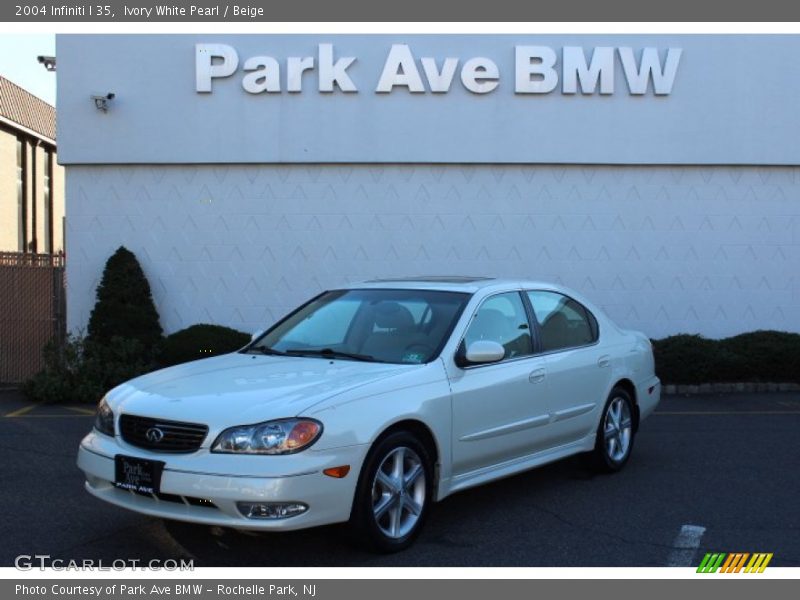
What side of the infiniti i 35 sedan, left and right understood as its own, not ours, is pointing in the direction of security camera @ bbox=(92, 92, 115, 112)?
right

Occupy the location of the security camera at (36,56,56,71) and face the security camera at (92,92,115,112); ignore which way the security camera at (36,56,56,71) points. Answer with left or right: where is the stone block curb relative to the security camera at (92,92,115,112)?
left

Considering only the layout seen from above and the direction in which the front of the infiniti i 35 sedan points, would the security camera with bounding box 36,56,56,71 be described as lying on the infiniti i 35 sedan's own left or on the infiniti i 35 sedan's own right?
on the infiniti i 35 sedan's own right

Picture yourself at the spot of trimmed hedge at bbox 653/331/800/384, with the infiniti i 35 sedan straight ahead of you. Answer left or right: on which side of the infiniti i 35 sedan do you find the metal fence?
right

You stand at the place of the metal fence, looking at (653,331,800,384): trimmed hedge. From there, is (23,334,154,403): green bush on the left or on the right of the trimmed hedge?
right

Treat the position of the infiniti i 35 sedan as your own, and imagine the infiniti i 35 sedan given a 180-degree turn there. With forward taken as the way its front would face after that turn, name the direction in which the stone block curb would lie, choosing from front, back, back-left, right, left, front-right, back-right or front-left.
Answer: front

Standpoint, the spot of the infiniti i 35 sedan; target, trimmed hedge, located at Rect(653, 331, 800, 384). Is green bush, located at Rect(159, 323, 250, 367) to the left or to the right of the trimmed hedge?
left

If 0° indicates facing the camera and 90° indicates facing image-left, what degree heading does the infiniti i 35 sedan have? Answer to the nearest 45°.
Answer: approximately 45°

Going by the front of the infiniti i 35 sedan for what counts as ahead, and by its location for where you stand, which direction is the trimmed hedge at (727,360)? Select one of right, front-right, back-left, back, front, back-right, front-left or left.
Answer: back

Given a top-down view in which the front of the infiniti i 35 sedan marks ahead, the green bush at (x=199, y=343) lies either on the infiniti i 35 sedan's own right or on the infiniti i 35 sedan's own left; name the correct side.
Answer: on the infiniti i 35 sedan's own right

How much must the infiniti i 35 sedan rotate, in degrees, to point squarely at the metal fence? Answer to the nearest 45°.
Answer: approximately 90° to its right

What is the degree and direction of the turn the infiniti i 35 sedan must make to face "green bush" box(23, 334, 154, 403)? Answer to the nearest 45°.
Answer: approximately 90° to its right
